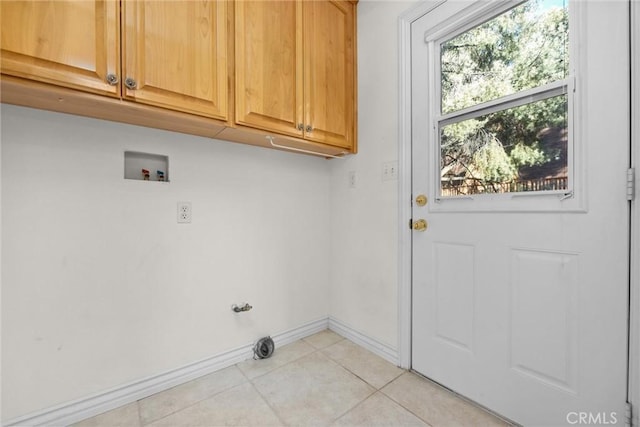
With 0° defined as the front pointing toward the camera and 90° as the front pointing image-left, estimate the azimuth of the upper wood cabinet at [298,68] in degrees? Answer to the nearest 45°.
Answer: approximately 315°

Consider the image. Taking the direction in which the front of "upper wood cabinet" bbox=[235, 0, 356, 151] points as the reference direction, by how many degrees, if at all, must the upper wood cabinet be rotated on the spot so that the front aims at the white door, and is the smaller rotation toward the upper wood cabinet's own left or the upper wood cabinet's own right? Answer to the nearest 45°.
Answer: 0° — it already faces it
